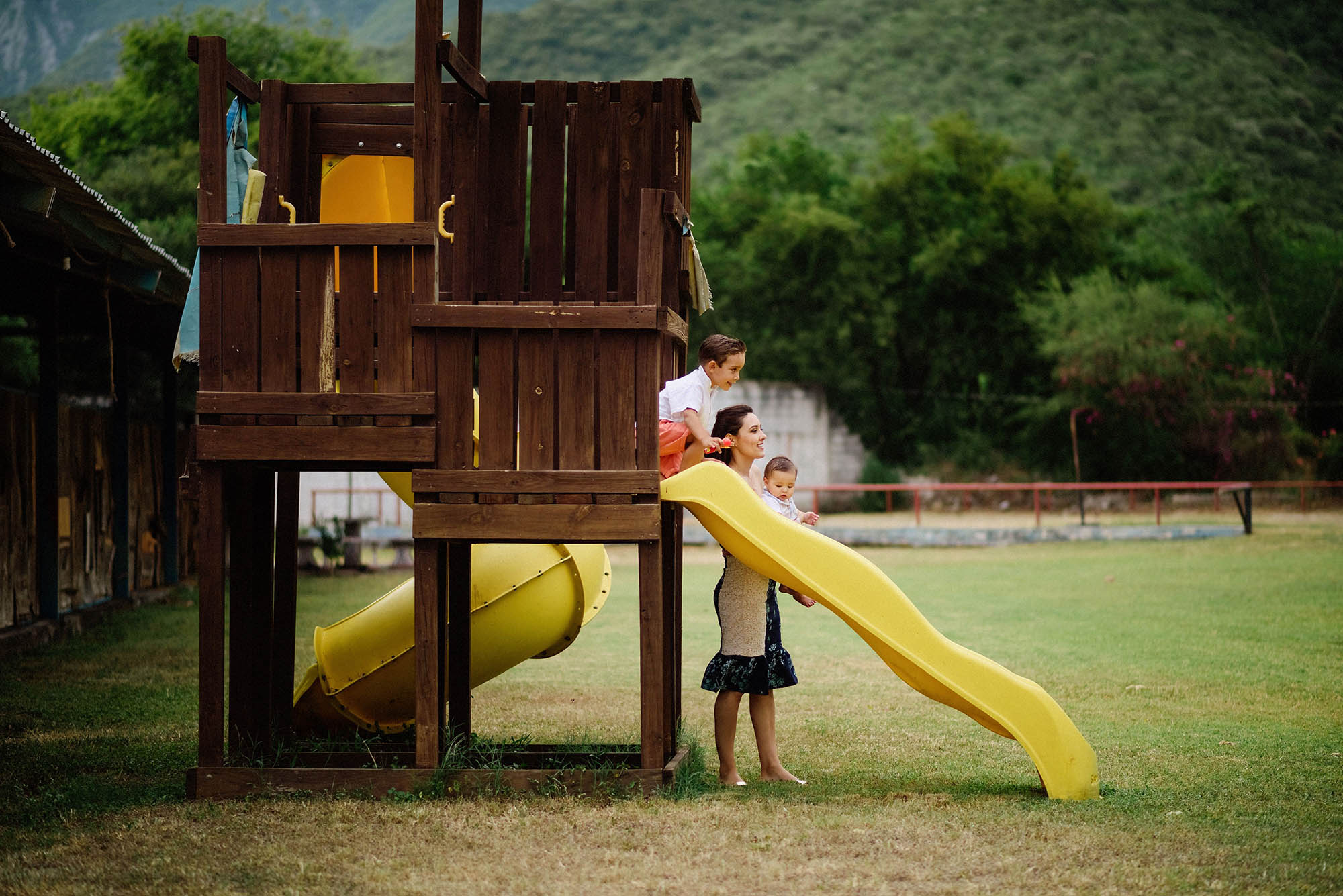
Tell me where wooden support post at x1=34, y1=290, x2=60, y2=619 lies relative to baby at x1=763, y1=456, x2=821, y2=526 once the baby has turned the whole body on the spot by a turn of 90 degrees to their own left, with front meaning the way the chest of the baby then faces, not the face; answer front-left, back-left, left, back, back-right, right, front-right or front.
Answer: left

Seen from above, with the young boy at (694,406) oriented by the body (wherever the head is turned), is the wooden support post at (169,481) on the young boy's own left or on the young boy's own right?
on the young boy's own left

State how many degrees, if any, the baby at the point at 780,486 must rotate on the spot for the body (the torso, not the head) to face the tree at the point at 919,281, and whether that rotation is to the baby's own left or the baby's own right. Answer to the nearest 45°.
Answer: approximately 135° to the baby's own left

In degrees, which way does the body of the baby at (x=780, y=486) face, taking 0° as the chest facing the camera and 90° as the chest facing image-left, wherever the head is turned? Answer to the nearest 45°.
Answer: approximately 315°

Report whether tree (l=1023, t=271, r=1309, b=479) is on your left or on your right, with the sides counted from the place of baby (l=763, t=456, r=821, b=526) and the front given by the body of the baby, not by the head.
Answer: on your left

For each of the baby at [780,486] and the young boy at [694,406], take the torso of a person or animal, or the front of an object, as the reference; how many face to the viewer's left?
0

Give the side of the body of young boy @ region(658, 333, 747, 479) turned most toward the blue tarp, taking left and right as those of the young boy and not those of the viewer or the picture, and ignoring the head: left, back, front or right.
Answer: back

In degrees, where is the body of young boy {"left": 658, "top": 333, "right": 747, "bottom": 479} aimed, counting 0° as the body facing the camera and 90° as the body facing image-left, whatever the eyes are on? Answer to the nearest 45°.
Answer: approximately 270°

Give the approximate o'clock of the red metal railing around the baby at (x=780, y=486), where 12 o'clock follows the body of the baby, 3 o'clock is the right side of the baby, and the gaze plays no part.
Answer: The red metal railing is roughly at 8 o'clock from the baby.

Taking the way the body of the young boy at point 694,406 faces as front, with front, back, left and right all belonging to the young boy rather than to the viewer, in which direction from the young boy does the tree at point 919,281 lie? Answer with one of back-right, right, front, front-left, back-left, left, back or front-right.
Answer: left

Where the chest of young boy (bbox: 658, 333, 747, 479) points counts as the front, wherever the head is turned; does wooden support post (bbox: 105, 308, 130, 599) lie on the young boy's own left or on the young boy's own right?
on the young boy's own left

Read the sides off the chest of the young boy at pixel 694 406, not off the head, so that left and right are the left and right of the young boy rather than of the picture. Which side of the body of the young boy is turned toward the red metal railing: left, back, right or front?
left
